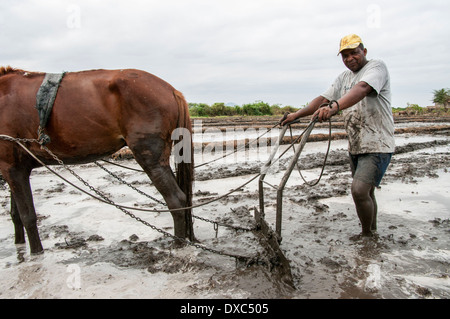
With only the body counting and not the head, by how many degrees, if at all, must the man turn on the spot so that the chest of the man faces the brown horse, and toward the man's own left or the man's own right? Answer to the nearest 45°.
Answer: approximately 45° to the man's own right

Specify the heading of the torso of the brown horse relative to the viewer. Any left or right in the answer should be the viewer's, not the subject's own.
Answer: facing to the left of the viewer

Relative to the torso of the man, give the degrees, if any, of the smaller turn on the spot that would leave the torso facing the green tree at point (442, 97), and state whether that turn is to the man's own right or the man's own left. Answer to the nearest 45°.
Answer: approximately 135° to the man's own right

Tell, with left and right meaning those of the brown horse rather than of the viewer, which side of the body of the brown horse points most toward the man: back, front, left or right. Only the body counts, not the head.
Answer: back
